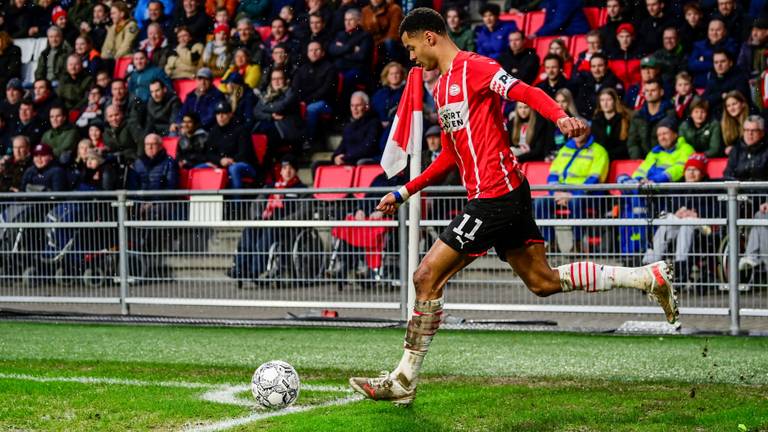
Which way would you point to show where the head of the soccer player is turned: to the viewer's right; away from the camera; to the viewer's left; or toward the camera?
to the viewer's left

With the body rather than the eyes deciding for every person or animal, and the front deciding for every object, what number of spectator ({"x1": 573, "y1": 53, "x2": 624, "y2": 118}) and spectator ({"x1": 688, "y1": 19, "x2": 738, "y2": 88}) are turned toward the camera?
2

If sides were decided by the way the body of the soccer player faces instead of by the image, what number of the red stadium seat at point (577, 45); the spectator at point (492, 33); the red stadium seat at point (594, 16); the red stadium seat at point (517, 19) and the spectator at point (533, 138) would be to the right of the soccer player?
5

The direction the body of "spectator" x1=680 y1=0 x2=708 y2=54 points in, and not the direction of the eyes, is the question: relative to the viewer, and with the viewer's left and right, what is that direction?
facing the viewer

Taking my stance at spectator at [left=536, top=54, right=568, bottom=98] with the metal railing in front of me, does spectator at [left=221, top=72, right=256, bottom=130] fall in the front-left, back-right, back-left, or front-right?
front-right

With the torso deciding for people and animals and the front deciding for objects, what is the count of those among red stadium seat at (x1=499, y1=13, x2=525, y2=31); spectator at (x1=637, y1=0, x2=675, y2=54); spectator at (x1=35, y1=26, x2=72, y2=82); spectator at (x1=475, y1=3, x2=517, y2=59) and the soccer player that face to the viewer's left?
1

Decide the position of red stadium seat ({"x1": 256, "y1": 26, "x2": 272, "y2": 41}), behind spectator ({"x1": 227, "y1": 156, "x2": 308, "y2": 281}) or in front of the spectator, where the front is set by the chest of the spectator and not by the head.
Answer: behind

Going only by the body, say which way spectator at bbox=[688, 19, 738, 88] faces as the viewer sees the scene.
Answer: toward the camera

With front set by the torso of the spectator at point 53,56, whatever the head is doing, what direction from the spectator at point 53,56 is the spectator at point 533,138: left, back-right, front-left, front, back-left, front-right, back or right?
front-left

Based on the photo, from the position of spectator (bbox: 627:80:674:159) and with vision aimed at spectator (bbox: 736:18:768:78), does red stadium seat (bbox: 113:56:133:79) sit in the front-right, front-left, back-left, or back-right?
back-left

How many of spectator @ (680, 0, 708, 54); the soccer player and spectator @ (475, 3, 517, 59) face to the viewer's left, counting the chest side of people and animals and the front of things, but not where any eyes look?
1

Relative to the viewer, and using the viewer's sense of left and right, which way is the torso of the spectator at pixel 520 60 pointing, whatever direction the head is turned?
facing the viewer and to the left of the viewer

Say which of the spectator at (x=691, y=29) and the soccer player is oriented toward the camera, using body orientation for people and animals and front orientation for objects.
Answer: the spectator

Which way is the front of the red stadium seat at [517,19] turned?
toward the camera

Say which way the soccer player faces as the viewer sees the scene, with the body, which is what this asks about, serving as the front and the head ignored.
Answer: to the viewer's left

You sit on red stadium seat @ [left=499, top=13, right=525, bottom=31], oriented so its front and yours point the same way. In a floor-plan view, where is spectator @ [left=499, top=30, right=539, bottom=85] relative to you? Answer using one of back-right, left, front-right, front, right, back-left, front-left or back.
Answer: front

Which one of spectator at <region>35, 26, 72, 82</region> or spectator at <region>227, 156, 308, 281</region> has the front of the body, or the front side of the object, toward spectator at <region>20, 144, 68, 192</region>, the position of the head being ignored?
spectator at <region>35, 26, 72, 82</region>
